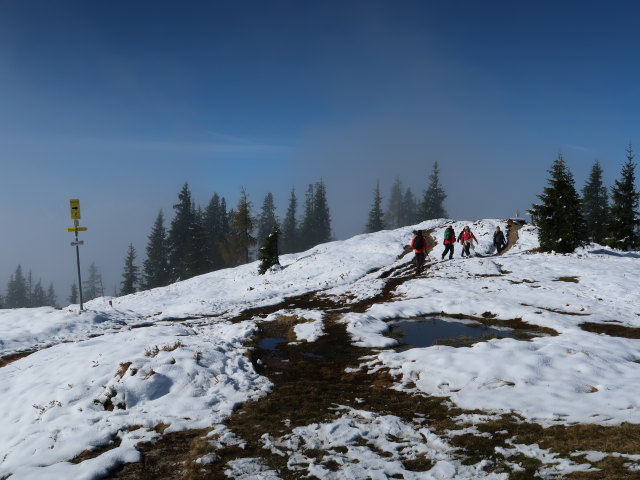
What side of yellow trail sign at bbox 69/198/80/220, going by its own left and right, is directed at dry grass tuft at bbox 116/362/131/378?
front

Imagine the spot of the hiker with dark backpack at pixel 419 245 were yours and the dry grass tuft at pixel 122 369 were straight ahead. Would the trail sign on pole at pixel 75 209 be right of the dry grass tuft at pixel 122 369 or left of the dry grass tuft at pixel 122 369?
right

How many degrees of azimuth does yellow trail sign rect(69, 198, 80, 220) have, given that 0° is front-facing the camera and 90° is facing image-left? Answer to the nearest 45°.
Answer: approximately 0°

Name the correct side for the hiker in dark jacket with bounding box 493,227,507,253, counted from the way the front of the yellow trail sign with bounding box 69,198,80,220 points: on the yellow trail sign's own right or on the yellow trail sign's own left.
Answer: on the yellow trail sign's own left

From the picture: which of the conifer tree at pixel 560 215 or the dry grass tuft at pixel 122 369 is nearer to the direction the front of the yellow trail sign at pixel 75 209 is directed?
the dry grass tuft

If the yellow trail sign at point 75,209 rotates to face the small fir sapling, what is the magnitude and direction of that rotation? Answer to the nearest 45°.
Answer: approximately 135° to its left

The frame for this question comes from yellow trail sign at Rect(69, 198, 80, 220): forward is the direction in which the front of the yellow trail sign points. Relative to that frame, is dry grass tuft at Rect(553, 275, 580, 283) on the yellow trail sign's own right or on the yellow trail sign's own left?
on the yellow trail sign's own left

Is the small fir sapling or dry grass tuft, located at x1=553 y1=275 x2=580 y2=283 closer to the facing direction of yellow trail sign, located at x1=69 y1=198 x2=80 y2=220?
the dry grass tuft
